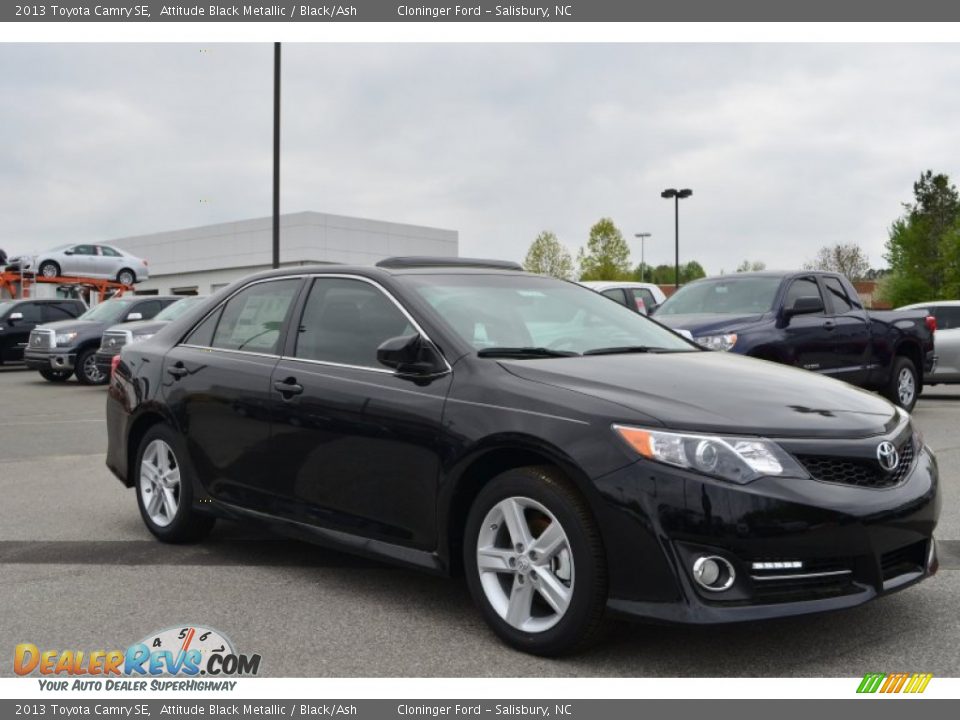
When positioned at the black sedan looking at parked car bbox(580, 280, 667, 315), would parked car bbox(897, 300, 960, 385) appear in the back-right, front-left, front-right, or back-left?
front-right

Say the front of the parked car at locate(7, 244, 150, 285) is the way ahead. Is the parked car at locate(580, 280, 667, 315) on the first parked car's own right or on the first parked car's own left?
on the first parked car's own left

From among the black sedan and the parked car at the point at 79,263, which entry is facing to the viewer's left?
the parked car

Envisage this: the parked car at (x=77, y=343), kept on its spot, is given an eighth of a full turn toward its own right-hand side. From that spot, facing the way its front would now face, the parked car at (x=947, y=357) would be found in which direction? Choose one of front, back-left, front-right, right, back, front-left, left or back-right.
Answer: back-left

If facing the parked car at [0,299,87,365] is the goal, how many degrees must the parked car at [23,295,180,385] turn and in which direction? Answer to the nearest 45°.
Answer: approximately 135° to its right

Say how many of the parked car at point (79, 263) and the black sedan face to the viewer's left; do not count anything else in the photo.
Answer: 1

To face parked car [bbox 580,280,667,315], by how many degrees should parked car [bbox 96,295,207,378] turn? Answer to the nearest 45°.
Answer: approximately 135° to its left

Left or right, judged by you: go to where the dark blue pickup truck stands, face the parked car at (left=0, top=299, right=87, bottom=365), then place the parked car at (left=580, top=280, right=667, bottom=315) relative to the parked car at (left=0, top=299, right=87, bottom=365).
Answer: right

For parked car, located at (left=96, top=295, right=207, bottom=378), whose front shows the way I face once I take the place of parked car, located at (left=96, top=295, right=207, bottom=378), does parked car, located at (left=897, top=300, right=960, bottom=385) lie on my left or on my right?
on my left

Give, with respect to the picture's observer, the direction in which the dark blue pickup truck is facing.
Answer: facing the viewer and to the left of the viewer

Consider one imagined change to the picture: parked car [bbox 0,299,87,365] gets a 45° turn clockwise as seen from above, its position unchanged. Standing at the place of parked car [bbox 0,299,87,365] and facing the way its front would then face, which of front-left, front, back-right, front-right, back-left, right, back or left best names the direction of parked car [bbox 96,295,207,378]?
left

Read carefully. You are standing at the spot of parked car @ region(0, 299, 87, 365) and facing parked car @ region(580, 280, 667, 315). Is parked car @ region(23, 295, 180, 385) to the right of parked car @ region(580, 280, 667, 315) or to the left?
right

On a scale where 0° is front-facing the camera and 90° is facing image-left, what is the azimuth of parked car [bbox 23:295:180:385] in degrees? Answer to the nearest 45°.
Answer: approximately 45°

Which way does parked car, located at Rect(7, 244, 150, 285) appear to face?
to the viewer's left

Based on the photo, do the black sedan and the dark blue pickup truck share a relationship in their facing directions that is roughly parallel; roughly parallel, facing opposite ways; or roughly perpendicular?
roughly perpendicular
